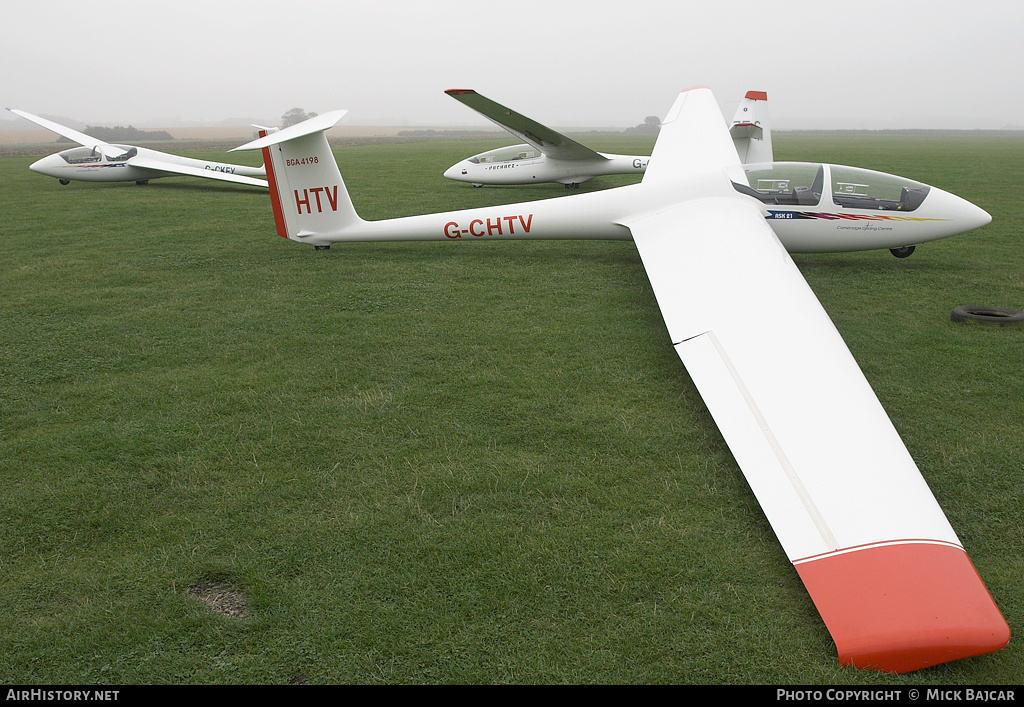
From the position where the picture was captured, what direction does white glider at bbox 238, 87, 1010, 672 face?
facing to the right of the viewer

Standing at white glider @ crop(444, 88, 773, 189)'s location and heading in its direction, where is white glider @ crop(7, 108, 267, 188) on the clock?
white glider @ crop(7, 108, 267, 188) is roughly at 12 o'clock from white glider @ crop(444, 88, 773, 189).

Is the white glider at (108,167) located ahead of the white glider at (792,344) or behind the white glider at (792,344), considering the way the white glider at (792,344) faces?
behind

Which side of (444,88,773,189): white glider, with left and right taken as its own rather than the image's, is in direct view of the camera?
left

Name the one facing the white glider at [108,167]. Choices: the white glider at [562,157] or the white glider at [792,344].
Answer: the white glider at [562,157]

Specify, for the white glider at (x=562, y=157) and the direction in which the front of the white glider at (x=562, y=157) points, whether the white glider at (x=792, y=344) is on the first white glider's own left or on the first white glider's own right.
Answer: on the first white glider's own left

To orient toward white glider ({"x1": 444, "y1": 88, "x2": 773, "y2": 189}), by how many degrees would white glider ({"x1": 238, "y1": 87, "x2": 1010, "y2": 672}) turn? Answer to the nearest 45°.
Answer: approximately 90° to its left

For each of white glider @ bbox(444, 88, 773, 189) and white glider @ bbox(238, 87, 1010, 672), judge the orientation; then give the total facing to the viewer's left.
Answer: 1

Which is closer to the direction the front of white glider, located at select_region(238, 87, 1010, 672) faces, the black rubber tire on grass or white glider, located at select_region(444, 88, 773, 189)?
the black rubber tire on grass

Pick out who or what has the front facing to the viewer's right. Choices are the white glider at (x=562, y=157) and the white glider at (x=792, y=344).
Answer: the white glider at (x=792, y=344)

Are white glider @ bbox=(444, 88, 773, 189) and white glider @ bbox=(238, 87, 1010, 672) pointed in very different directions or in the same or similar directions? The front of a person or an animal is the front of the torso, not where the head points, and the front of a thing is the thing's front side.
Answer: very different directions

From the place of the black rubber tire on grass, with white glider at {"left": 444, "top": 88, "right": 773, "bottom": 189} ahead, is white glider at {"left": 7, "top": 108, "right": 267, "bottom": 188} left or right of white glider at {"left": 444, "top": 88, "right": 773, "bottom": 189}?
left
